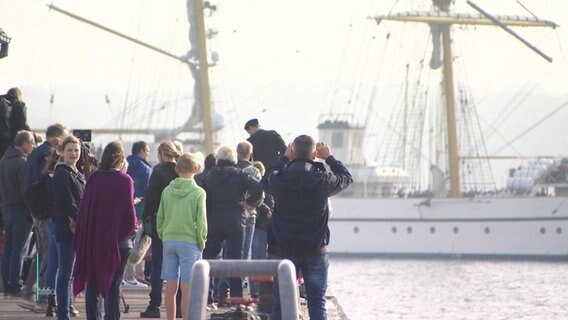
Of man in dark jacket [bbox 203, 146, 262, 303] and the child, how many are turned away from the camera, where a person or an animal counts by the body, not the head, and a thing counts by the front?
2

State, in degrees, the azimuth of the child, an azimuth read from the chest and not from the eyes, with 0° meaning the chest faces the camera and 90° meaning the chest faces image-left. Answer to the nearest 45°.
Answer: approximately 180°

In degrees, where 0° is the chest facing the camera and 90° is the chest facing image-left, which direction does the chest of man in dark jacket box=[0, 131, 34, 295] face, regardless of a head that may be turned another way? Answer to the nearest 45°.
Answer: approximately 225°

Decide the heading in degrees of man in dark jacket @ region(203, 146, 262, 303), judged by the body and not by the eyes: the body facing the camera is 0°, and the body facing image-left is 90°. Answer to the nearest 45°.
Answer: approximately 180°

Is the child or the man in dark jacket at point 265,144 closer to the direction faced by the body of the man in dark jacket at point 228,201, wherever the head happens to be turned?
the man in dark jacket

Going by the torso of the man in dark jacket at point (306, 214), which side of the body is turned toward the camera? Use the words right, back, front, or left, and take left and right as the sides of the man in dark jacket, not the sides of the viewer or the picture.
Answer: back
